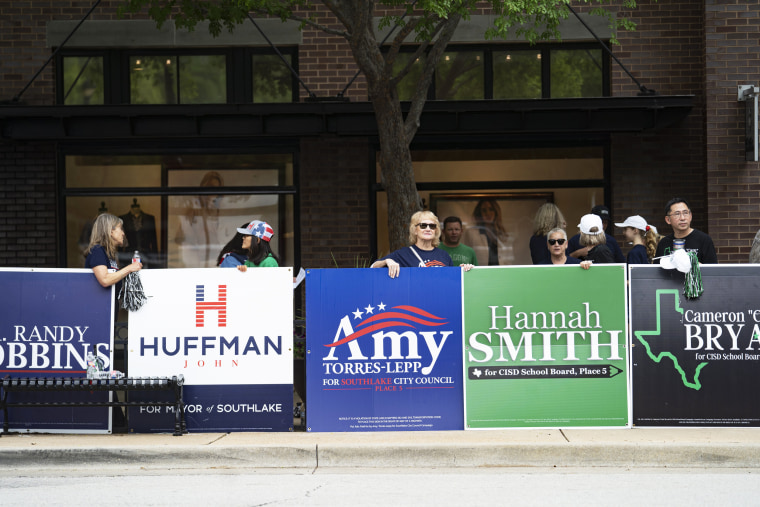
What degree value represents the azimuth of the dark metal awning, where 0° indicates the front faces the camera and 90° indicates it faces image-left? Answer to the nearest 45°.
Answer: approximately 0°

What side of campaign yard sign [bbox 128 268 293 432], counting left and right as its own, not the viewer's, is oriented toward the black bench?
right

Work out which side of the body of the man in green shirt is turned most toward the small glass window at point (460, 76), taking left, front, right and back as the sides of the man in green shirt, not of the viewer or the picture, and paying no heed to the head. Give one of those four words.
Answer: back

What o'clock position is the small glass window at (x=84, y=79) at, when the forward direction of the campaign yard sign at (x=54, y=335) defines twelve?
The small glass window is roughly at 6 o'clock from the campaign yard sign.

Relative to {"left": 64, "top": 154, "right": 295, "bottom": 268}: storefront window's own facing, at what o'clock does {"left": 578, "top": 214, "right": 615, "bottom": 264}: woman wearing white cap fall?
The woman wearing white cap is roughly at 11 o'clock from the storefront window.
